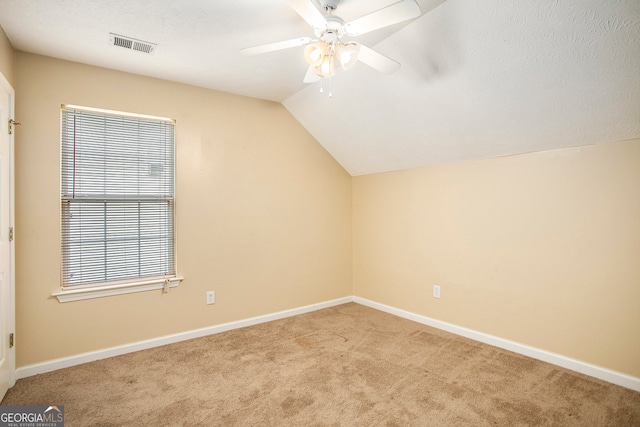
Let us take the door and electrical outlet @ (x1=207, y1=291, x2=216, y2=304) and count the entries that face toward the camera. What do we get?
1

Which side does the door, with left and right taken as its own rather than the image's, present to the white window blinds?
front

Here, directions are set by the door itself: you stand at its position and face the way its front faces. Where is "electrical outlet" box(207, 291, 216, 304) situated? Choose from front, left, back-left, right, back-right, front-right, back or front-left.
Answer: front

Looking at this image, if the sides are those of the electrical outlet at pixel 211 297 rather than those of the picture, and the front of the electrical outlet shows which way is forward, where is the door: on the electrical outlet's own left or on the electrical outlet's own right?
on the electrical outlet's own right

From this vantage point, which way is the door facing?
to the viewer's right

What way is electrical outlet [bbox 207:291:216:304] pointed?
toward the camera
